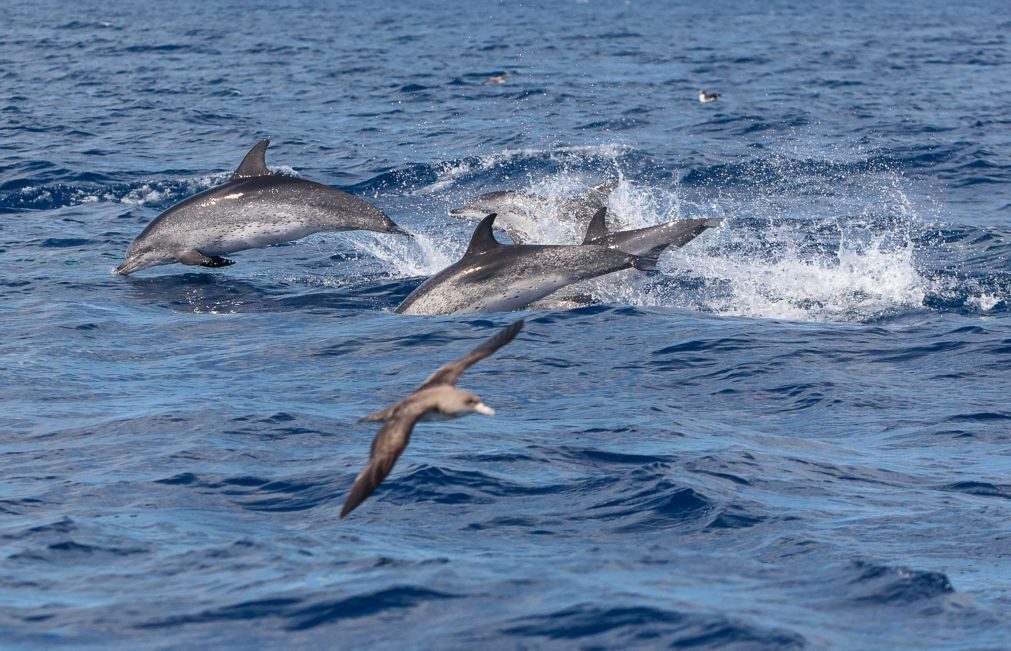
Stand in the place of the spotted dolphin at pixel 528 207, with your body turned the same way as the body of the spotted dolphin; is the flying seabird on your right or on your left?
on your left

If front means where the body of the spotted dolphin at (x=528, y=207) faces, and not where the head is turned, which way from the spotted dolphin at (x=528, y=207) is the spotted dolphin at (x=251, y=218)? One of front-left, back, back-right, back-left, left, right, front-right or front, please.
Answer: front-left

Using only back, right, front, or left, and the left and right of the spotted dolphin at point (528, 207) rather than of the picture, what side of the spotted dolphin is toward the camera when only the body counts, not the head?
left

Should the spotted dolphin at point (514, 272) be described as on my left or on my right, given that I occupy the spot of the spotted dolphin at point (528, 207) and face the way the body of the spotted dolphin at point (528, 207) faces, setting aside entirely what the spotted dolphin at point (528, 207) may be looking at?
on my left

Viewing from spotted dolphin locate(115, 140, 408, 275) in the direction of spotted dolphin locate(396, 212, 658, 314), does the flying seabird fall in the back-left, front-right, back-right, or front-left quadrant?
front-right

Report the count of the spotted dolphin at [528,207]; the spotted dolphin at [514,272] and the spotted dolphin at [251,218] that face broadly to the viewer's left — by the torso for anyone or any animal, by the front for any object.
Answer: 3

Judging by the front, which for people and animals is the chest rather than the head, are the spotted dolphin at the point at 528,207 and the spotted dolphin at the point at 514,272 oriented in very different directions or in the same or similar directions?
same or similar directions

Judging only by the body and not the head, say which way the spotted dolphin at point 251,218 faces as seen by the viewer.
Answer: to the viewer's left

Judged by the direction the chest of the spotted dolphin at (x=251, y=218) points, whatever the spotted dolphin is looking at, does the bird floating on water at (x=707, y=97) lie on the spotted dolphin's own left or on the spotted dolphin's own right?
on the spotted dolphin's own right

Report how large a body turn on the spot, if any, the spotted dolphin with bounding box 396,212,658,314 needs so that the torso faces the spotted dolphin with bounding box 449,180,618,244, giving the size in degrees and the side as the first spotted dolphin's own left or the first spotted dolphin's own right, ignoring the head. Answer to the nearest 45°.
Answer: approximately 90° to the first spotted dolphin's own right

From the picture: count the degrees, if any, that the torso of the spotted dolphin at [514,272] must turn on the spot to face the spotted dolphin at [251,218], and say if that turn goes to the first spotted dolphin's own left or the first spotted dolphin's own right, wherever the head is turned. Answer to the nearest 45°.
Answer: approximately 45° to the first spotted dolphin's own right

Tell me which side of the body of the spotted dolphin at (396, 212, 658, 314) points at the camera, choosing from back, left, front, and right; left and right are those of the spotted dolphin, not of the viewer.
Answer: left

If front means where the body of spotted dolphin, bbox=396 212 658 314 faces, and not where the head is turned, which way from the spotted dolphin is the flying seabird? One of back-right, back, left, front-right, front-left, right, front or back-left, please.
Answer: left
